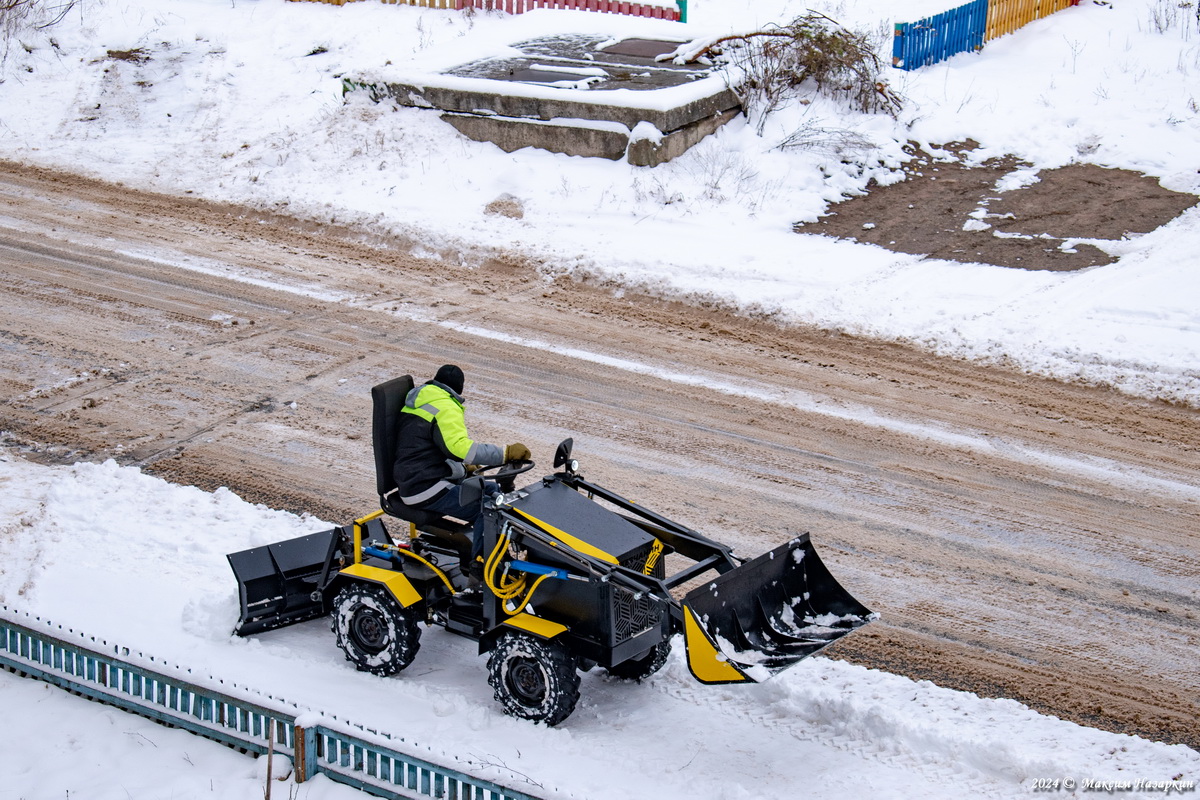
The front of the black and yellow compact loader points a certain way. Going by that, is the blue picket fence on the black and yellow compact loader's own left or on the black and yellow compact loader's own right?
on the black and yellow compact loader's own left

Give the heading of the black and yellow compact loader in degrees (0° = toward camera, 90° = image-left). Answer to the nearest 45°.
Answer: approximately 315°

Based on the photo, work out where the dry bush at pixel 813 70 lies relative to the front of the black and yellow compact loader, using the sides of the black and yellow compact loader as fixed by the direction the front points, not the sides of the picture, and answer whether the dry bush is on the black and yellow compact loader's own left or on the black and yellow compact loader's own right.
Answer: on the black and yellow compact loader's own left

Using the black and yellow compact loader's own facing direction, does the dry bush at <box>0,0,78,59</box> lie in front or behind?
behind

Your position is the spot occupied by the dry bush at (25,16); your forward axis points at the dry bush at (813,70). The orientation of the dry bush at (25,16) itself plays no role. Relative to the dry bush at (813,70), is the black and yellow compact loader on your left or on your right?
right

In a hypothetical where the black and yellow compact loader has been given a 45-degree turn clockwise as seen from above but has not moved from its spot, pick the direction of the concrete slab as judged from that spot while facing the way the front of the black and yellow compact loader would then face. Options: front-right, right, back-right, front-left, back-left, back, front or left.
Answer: back
